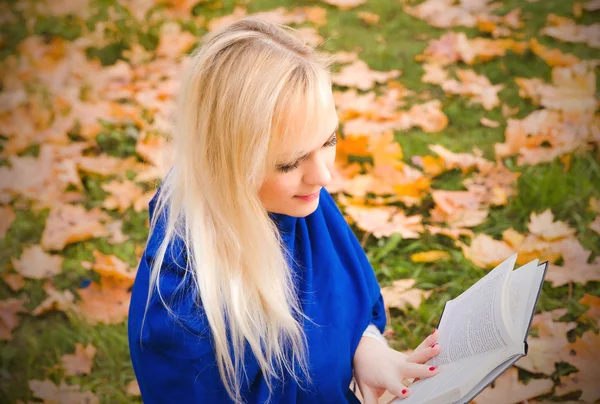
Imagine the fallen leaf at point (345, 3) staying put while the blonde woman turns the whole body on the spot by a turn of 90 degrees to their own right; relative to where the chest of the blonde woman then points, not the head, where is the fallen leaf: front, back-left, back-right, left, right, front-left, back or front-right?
back-right

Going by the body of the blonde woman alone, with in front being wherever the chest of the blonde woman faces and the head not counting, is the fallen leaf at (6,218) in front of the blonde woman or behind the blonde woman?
behind

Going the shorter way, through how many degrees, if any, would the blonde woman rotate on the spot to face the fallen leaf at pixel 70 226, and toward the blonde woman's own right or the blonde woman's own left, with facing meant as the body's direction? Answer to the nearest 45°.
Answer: approximately 180°

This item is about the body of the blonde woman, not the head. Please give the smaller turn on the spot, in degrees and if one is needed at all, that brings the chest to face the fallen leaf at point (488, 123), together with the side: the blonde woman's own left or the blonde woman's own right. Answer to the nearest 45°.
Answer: approximately 90° to the blonde woman's own left

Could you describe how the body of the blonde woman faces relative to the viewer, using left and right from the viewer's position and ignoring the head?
facing the viewer and to the right of the viewer

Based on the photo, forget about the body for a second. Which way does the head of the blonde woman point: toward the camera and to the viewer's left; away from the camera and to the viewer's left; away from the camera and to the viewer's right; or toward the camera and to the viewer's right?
toward the camera and to the viewer's right

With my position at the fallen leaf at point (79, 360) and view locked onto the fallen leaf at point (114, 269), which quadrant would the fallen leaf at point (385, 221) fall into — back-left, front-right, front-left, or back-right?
front-right

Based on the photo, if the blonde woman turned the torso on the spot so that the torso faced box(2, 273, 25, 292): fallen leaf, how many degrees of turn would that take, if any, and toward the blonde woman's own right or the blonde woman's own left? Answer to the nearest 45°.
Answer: approximately 180°

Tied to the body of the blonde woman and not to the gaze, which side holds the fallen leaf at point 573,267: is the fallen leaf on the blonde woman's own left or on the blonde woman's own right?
on the blonde woman's own left

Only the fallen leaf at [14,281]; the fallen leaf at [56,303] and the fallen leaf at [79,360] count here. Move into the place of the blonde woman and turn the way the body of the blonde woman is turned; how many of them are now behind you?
3

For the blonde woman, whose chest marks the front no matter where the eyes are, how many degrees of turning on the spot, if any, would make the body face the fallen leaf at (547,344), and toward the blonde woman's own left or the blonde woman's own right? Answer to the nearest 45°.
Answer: approximately 90° to the blonde woman's own left

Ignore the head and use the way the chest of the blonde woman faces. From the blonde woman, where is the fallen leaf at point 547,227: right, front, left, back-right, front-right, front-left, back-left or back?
left

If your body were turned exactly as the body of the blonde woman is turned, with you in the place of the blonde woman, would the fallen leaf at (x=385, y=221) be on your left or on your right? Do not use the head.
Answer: on your left

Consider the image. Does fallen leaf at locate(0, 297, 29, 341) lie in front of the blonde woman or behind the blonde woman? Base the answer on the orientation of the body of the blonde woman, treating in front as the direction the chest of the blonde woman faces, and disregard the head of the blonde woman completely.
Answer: behind

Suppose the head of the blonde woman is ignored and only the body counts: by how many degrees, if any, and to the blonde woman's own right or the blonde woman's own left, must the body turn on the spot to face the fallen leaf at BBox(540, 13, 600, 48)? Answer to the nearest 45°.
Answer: approximately 90° to the blonde woman's own left
